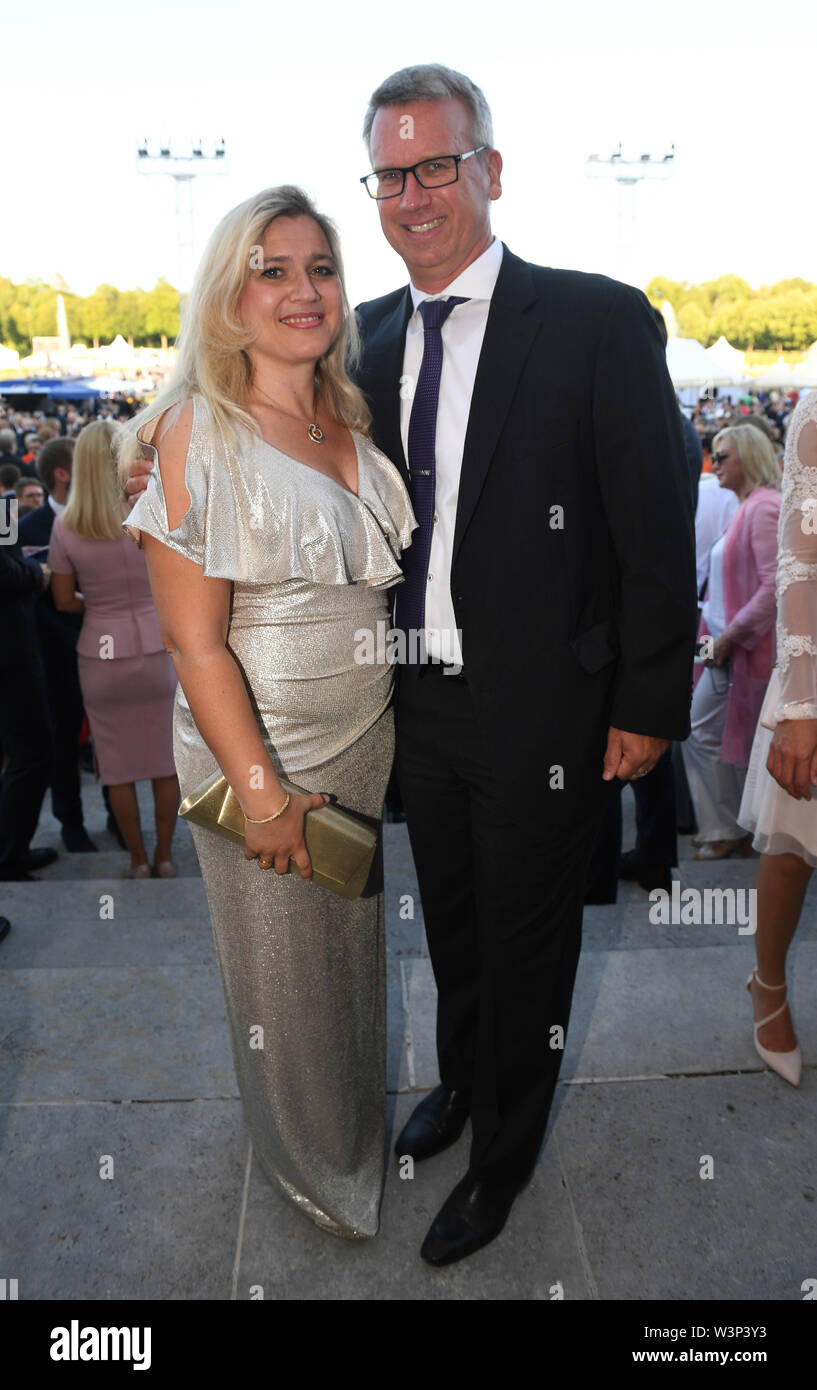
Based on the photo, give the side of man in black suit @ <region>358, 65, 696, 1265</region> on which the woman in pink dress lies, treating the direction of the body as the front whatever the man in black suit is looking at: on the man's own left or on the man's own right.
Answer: on the man's own right

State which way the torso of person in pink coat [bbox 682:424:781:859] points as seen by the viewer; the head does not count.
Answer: to the viewer's left

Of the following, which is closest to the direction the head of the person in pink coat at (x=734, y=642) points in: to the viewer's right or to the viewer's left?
to the viewer's left

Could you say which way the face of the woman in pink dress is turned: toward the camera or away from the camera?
away from the camera

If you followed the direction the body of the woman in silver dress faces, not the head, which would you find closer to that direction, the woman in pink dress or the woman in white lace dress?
the woman in white lace dress

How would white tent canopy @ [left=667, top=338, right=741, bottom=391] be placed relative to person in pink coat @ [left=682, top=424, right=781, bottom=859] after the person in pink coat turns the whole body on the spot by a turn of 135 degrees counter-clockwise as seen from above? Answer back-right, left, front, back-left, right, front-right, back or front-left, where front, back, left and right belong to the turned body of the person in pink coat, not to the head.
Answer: back-left
